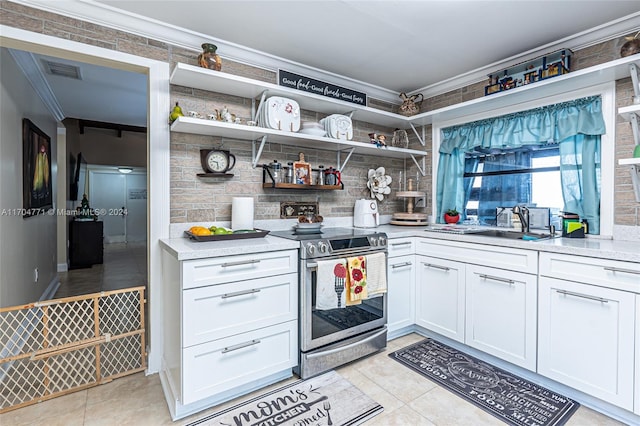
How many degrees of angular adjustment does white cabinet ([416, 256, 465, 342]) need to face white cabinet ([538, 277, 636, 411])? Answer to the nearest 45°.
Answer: approximately 90° to its left

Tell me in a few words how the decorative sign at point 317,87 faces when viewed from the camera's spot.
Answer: facing the viewer and to the right of the viewer

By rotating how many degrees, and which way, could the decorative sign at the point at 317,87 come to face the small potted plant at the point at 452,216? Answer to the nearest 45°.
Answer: approximately 45° to its left

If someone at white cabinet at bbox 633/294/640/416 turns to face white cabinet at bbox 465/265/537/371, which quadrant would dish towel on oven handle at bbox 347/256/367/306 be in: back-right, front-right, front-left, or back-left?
front-left

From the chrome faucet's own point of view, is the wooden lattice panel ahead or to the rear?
ahead

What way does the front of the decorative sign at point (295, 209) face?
toward the camera

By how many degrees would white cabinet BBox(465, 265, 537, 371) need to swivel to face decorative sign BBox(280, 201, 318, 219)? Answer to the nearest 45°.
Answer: approximately 45° to its right

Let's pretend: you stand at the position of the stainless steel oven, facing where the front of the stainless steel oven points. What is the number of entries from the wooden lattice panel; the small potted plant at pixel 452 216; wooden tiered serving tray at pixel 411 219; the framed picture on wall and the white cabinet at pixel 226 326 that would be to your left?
2

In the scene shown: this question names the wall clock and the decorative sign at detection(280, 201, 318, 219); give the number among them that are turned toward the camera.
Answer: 2

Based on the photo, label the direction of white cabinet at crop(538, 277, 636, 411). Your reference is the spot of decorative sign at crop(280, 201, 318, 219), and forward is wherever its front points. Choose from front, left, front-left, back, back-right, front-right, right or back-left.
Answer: front-left

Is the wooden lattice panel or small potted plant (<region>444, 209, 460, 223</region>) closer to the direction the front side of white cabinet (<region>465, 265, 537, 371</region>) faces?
the wooden lattice panel

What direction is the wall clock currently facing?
toward the camera
